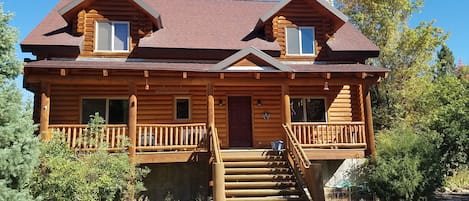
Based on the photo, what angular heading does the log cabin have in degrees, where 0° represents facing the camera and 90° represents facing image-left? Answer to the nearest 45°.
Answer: approximately 0°

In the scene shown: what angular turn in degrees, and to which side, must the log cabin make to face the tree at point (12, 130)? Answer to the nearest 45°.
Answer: approximately 45° to its right

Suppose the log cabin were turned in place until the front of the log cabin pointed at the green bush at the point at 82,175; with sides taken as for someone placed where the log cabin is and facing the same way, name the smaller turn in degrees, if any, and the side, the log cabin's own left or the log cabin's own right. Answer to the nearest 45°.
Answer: approximately 45° to the log cabin's own right
